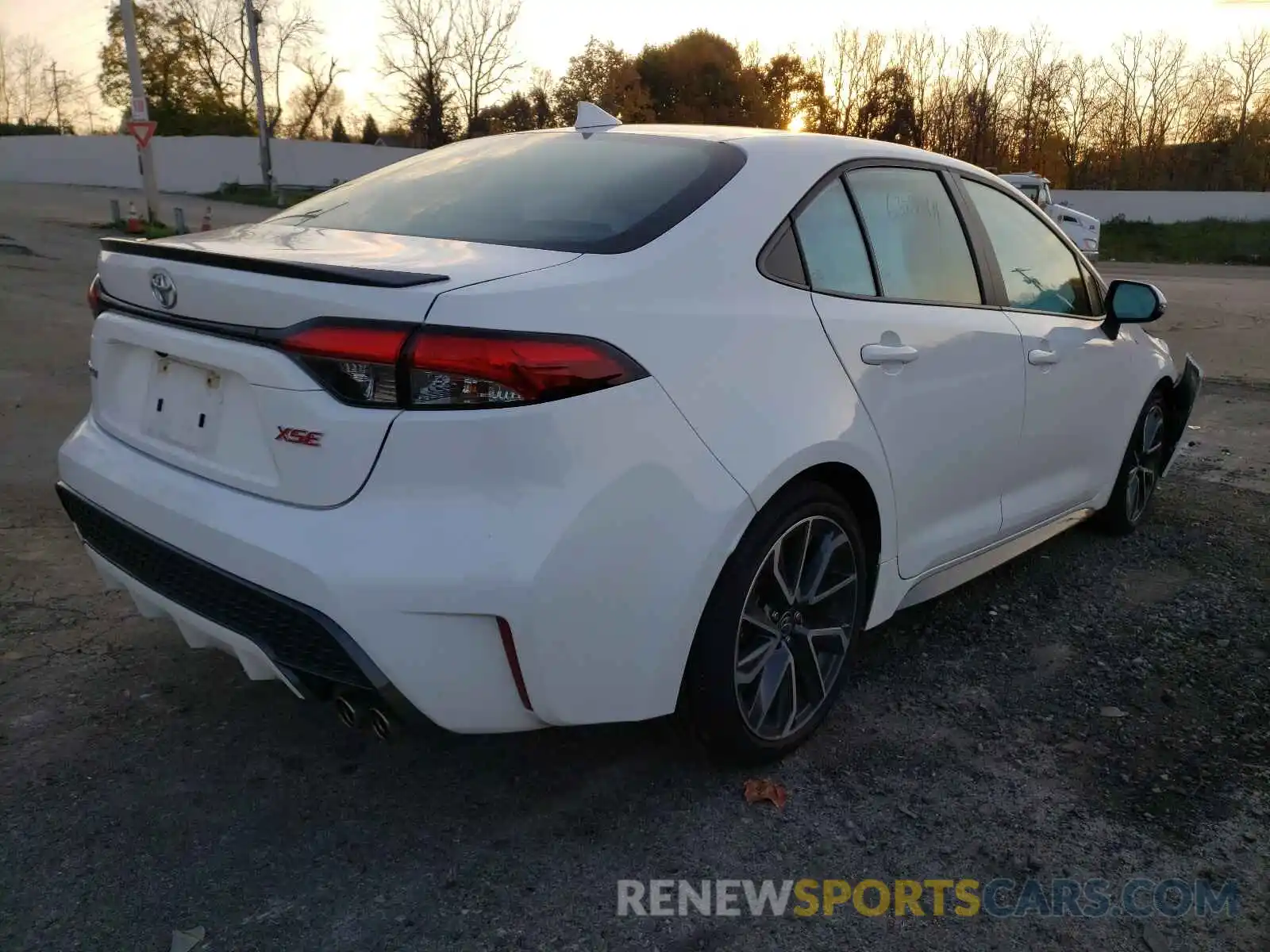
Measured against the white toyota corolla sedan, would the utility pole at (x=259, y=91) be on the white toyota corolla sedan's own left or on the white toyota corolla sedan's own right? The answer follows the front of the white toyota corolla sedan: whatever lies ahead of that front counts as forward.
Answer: on the white toyota corolla sedan's own left

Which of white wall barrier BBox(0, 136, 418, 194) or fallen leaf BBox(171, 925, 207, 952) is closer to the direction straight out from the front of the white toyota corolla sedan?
the white wall barrier

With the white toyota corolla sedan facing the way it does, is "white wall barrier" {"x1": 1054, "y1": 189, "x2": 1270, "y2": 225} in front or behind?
in front

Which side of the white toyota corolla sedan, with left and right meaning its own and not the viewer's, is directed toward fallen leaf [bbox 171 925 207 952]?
back

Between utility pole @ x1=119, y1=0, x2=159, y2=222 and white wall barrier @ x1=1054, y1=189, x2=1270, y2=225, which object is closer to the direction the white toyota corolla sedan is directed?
the white wall barrier

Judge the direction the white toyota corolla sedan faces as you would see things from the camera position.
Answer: facing away from the viewer and to the right of the viewer

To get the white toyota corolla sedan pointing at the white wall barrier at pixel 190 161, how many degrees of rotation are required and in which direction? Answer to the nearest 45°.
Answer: approximately 45° to its left

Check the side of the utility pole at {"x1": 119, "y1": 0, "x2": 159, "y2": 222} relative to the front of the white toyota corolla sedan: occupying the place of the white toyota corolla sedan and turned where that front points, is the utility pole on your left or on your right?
on your left
